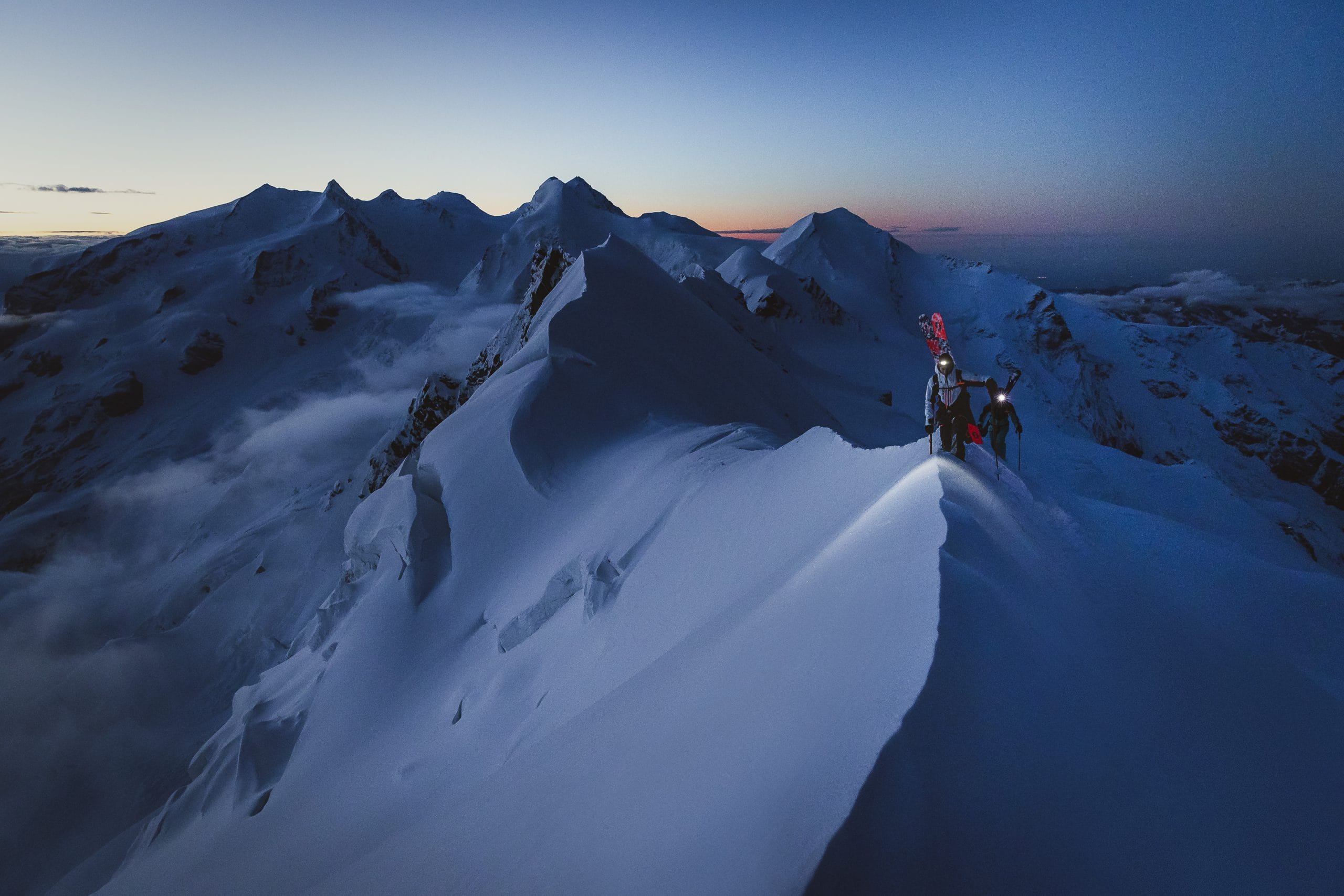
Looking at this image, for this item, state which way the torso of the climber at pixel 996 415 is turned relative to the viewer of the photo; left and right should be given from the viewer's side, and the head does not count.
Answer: facing the viewer

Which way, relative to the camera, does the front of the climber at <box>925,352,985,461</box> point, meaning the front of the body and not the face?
toward the camera
